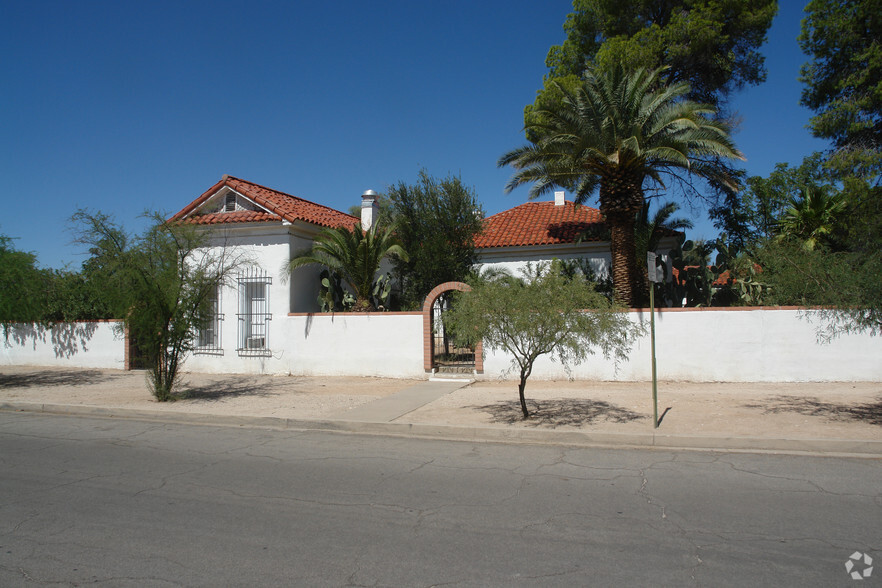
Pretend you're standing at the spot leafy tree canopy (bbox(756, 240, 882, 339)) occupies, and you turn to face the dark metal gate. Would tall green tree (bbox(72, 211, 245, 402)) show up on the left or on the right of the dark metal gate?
left

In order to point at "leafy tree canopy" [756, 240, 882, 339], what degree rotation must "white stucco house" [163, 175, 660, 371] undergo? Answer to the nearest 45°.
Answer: approximately 45° to its left

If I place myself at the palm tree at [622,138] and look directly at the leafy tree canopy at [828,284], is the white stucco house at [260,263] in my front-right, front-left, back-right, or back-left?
back-right

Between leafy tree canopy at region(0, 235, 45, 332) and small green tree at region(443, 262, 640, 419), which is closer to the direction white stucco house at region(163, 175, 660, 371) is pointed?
the small green tree

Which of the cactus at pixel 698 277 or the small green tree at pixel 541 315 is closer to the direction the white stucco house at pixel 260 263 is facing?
the small green tree

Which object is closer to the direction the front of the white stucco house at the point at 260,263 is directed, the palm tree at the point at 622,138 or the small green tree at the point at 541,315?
the small green tree

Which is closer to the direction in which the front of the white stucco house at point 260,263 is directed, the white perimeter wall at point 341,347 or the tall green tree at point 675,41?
the white perimeter wall

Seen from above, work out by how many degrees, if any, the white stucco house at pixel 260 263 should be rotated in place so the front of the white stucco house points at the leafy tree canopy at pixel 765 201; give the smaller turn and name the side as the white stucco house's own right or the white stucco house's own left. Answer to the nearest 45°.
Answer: approximately 90° to the white stucco house's own left

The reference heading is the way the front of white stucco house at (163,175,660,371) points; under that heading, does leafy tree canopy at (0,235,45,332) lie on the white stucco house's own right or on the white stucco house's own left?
on the white stucco house's own right

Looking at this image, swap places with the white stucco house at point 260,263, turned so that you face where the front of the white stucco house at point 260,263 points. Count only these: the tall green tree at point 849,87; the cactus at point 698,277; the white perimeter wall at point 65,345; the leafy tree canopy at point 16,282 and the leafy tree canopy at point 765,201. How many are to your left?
3

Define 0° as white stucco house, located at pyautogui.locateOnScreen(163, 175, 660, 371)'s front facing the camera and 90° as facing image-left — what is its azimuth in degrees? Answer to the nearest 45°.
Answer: approximately 0°

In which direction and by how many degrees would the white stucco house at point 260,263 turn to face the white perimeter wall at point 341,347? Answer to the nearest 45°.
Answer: approximately 45° to its left

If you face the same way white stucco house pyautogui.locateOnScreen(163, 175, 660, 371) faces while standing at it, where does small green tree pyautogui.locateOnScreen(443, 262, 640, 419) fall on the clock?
The small green tree is roughly at 11 o'clock from the white stucco house.
